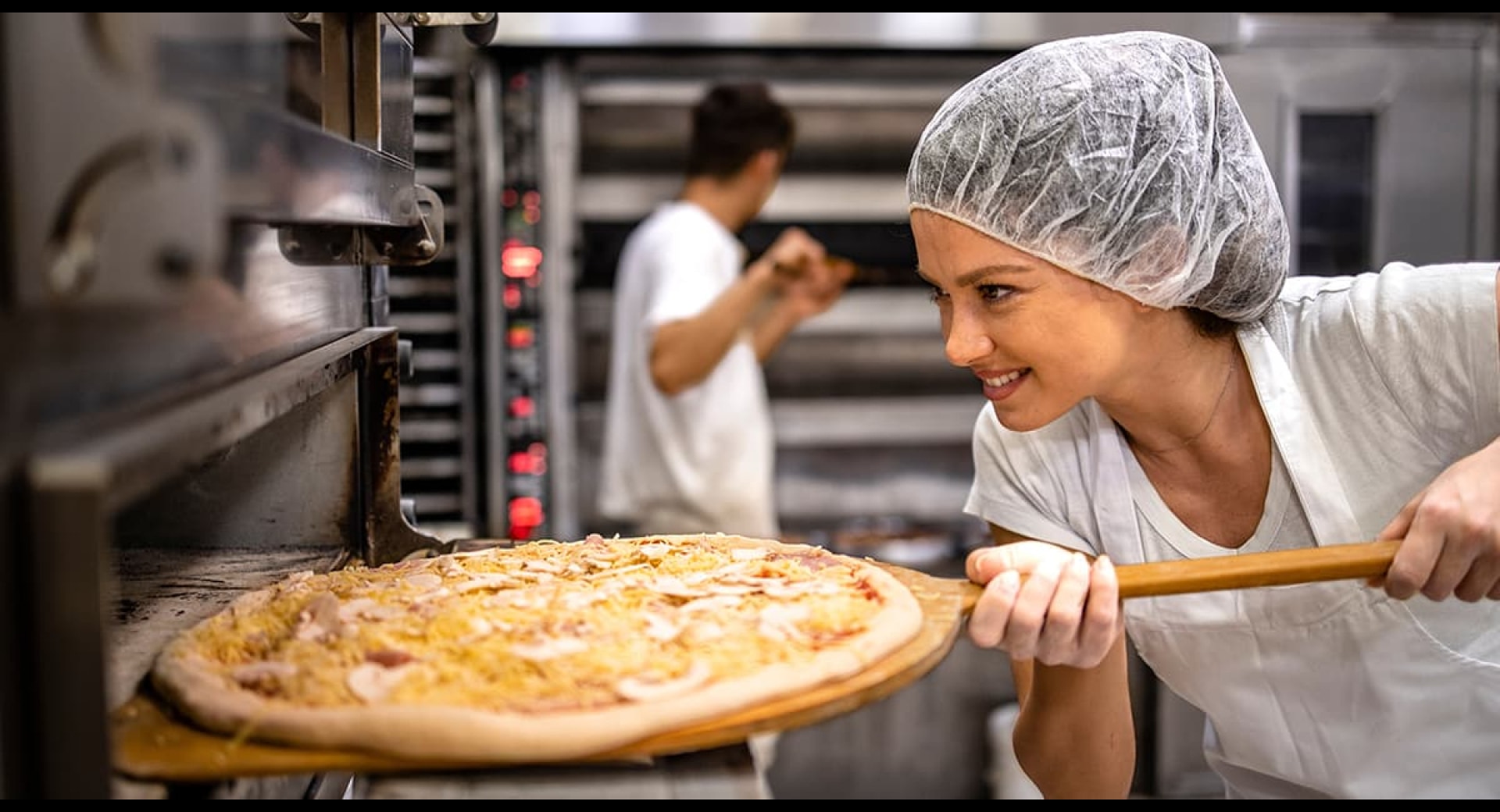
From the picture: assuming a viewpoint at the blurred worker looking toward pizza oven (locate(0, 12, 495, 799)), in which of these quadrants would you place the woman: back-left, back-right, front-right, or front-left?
front-left

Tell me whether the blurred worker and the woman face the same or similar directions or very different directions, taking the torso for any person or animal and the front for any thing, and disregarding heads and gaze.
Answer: very different directions

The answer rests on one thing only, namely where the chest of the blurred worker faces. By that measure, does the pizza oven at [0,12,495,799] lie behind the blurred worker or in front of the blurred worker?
behind

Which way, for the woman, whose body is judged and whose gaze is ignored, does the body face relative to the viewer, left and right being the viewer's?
facing the viewer and to the left of the viewer

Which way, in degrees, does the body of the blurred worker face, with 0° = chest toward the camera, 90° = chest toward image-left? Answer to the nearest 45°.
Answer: approximately 225°

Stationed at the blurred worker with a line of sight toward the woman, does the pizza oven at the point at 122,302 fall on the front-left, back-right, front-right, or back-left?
front-right

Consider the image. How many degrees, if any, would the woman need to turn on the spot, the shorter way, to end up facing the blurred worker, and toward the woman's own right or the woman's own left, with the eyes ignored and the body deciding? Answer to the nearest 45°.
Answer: approximately 90° to the woman's own right

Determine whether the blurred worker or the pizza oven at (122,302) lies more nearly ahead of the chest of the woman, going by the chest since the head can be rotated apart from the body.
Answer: the pizza oven

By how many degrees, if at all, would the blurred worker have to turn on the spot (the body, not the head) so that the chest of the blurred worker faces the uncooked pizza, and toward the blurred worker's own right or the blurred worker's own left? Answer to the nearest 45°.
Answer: approximately 135° to the blurred worker's own right

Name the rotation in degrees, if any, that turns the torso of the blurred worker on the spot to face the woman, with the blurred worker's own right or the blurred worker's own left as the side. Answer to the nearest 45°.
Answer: approximately 135° to the blurred worker's own right

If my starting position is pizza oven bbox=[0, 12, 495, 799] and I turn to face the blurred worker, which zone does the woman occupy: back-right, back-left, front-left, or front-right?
front-right

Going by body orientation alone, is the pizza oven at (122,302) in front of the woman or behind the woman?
in front

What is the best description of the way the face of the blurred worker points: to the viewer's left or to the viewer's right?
to the viewer's right
